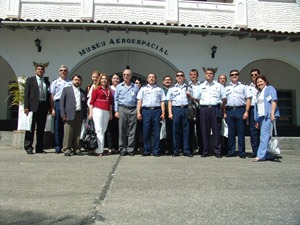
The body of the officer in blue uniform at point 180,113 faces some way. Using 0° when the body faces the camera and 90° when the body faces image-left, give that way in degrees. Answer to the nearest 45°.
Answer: approximately 0°

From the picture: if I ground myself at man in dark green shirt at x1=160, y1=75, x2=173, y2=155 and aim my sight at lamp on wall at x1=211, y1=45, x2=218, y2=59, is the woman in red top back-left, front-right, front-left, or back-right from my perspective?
back-left

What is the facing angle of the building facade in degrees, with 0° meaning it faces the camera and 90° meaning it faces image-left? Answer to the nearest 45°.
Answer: approximately 0°

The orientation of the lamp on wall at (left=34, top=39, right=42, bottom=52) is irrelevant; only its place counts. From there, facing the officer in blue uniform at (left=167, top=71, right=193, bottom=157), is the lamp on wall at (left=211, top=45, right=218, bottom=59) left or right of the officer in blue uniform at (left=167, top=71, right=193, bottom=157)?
left

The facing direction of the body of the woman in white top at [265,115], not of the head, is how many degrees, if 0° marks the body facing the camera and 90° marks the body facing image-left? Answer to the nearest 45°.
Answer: approximately 45°

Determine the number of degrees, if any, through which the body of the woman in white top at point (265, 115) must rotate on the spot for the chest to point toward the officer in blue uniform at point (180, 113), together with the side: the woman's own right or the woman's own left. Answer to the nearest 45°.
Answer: approximately 45° to the woman's own right

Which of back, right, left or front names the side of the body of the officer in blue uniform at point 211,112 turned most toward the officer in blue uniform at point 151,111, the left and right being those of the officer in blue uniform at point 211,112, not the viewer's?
right
